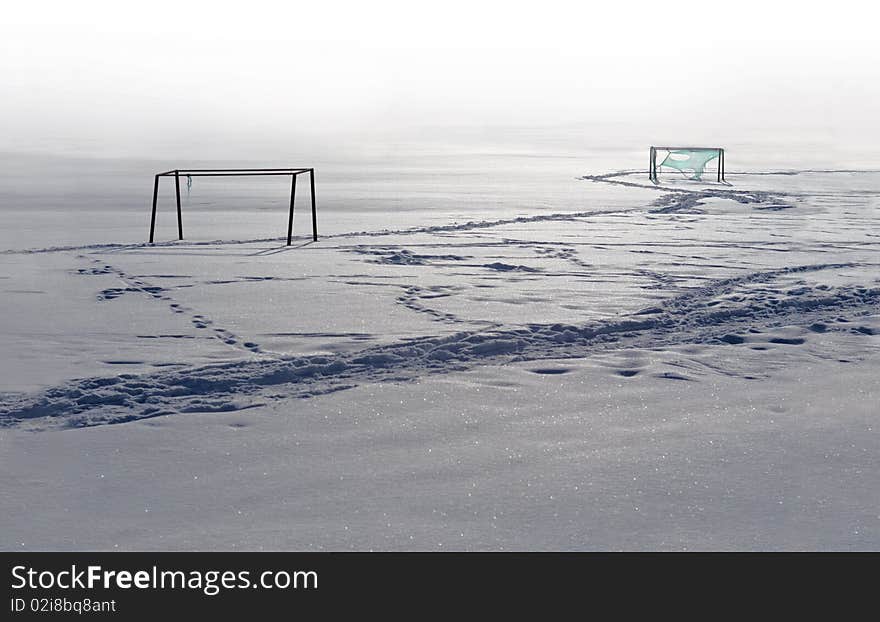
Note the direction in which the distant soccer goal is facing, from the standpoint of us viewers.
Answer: facing the viewer
